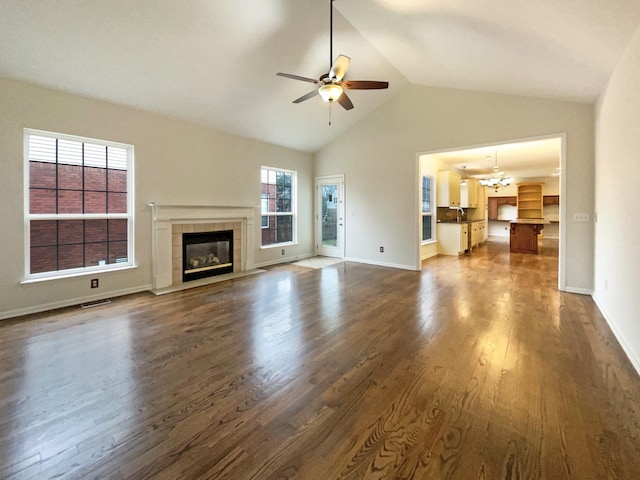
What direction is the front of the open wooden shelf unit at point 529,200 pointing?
toward the camera

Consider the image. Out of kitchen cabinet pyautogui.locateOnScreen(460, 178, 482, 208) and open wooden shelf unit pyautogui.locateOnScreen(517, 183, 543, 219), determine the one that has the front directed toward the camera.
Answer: open wooden shelf unit pyautogui.locateOnScreen(517, 183, 543, 219)

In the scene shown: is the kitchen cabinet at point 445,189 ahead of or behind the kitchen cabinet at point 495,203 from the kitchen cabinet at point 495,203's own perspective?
ahead

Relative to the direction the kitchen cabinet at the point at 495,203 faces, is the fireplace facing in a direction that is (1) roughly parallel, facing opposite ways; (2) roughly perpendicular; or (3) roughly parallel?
roughly perpendicular

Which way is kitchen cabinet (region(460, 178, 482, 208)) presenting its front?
to the viewer's right

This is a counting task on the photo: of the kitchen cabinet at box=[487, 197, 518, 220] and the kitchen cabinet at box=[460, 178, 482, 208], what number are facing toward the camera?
1

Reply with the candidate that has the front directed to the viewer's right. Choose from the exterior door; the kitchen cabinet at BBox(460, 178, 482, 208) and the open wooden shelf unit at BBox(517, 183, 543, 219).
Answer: the kitchen cabinet at BBox(460, 178, 482, 208)

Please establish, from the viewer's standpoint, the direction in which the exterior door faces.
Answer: facing the viewer and to the left of the viewer

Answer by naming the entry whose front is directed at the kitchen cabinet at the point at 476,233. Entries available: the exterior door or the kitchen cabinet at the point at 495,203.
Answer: the kitchen cabinet at the point at 495,203

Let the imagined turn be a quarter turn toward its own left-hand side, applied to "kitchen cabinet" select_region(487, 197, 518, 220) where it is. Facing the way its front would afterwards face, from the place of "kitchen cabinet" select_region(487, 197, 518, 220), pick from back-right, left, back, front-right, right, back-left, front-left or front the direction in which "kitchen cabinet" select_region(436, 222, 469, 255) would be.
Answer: right

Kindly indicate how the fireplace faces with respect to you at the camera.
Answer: facing the viewer and to the right of the viewer

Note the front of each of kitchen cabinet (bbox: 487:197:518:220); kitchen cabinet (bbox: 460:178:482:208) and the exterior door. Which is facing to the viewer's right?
kitchen cabinet (bbox: 460:178:482:208)

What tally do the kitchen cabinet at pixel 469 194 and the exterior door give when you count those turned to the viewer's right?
1

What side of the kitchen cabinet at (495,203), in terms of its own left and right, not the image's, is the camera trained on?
front

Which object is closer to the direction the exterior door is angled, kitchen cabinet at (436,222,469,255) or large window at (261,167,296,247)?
the large window
